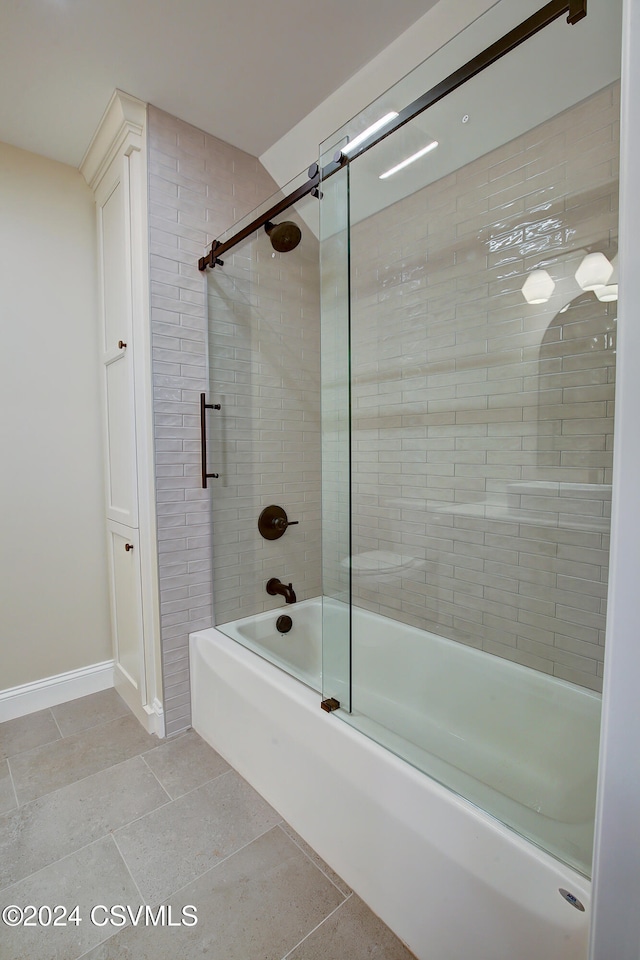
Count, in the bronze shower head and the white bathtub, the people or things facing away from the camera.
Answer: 0

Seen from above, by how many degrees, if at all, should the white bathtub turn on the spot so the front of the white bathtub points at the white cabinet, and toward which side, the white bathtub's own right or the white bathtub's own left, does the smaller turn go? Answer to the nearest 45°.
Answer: approximately 90° to the white bathtub's own right

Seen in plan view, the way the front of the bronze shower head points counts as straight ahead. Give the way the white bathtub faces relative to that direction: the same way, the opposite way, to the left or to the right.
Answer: to the right

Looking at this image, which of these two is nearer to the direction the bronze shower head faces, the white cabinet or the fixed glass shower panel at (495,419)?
the fixed glass shower panel

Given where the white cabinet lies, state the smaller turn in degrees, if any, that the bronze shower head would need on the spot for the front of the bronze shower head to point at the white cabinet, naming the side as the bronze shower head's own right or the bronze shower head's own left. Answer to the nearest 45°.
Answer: approximately 135° to the bronze shower head's own right

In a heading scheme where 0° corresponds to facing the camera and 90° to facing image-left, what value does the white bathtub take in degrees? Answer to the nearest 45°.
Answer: approximately 45°
